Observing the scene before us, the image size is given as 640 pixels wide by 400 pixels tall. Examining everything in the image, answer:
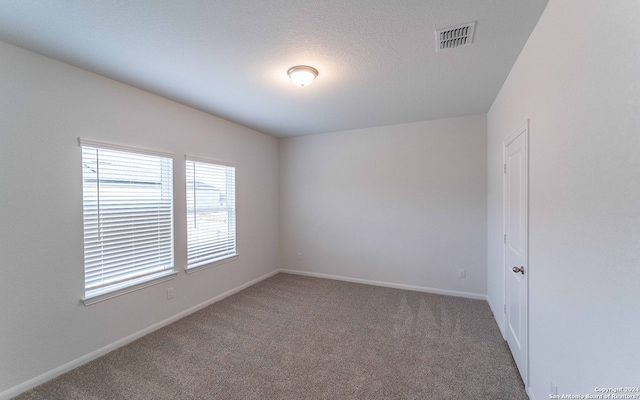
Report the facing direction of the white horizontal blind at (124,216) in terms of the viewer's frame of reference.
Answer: facing the viewer and to the right of the viewer

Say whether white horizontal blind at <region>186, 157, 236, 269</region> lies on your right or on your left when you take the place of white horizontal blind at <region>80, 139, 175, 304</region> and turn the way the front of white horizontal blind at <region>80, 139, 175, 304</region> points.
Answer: on your left

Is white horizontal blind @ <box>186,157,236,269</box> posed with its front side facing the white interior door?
yes

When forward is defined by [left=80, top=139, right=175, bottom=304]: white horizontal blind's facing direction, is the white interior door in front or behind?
in front

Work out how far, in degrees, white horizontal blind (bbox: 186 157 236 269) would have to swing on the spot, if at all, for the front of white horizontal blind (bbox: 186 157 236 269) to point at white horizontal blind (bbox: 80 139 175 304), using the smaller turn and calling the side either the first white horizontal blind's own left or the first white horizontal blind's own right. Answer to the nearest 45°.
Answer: approximately 90° to the first white horizontal blind's own right

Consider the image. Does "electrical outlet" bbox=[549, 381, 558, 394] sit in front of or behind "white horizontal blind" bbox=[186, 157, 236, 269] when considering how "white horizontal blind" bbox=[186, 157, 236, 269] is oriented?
in front

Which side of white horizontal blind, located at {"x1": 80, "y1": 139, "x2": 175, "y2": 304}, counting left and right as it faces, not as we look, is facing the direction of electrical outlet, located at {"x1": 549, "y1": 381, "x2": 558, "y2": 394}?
front

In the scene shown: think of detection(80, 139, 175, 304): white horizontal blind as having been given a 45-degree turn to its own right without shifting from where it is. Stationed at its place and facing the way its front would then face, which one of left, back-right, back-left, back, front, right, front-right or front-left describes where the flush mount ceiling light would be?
front-left

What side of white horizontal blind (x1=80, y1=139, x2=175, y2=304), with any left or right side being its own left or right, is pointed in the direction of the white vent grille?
front

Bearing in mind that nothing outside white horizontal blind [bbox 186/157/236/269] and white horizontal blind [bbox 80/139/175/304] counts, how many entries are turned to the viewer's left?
0
